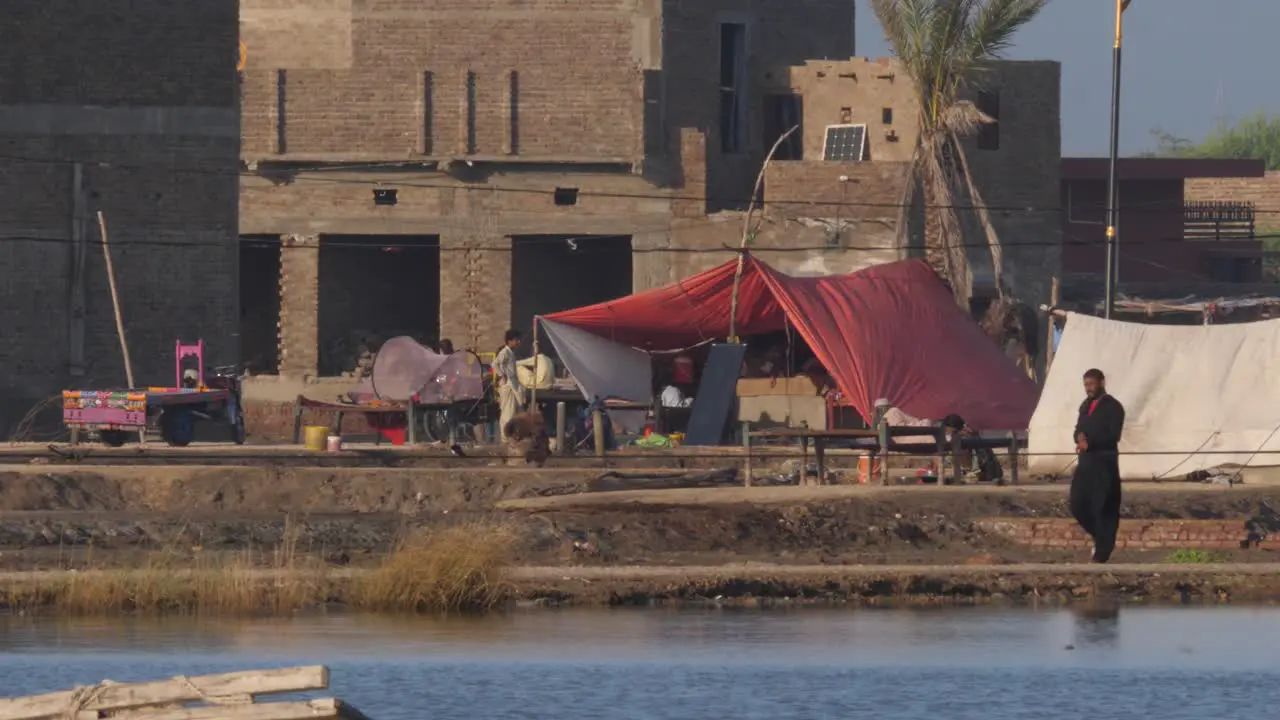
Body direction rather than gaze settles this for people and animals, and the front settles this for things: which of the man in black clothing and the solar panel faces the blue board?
the solar panel

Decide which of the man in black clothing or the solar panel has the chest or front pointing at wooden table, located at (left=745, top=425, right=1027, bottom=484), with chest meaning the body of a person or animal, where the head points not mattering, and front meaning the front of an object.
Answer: the solar panel

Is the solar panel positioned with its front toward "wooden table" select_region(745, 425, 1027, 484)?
yes

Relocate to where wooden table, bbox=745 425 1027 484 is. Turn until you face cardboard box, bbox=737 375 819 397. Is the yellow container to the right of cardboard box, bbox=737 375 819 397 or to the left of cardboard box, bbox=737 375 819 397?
left

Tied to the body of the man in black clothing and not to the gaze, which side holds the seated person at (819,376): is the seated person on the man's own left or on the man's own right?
on the man's own right

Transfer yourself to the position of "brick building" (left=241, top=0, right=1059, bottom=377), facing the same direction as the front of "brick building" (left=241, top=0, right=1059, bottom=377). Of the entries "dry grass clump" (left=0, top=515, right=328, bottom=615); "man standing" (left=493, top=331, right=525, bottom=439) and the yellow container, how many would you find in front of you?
3
